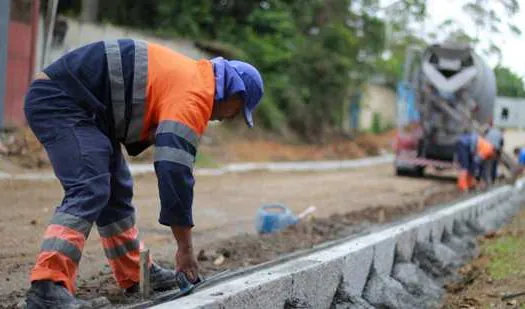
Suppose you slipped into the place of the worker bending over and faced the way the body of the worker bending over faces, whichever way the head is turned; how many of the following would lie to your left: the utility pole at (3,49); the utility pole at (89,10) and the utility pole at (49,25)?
3

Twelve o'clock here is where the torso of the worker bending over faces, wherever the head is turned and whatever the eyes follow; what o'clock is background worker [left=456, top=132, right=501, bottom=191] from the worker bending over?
The background worker is roughly at 10 o'clock from the worker bending over.

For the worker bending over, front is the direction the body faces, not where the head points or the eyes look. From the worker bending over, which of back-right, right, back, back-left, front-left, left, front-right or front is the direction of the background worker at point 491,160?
front-left

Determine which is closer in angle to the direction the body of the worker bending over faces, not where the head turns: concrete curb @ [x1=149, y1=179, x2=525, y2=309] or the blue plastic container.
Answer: the concrete curb

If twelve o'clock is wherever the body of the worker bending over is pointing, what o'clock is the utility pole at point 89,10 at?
The utility pole is roughly at 9 o'clock from the worker bending over.

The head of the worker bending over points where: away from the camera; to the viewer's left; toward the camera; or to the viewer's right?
to the viewer's right

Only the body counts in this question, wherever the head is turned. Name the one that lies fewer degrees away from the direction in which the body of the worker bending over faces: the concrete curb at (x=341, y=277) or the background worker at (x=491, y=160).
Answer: the concrete curb

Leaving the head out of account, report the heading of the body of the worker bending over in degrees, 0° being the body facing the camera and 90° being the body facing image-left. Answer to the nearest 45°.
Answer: approximately 270°

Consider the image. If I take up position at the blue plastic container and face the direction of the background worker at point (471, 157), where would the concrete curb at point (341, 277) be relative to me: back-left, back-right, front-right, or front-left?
back-right
